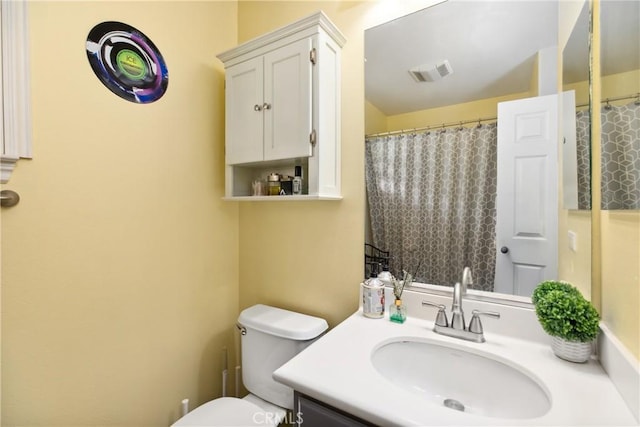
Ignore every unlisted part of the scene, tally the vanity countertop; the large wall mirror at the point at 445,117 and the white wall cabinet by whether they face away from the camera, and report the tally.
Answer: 0

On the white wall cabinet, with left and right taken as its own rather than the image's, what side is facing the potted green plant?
left

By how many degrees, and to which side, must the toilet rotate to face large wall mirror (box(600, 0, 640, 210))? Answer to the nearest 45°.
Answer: approximately 90° to its left

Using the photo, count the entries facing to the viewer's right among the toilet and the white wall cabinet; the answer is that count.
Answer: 0

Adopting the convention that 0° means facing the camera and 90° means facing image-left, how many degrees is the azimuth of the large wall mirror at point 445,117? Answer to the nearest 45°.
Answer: approximately 45°

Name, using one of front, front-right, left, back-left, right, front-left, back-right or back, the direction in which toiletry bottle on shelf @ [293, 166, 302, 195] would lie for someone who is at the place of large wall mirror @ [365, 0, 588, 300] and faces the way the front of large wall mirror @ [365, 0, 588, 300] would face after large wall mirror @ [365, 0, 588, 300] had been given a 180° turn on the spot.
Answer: back-left

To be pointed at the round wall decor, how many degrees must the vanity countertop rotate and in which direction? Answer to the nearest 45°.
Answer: approximately 45° to its right

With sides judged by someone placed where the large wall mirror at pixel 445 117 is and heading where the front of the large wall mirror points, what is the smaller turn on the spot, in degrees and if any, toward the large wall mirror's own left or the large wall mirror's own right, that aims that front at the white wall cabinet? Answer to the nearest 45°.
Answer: approximately 45° to the large wall mirror's own right

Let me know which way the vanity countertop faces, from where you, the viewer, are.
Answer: facing the viewer and to the left of the viewer
